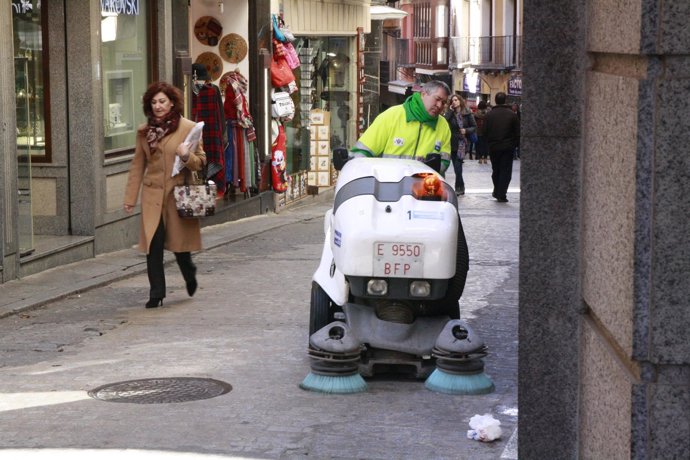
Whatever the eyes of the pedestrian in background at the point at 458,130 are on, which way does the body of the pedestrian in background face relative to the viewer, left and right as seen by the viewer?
facing the viewer

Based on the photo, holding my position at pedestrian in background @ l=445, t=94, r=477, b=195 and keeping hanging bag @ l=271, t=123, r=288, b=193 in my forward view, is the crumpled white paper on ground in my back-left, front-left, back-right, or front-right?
front-left

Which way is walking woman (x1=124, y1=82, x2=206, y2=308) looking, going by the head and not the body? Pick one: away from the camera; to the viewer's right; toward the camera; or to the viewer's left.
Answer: toward the camera

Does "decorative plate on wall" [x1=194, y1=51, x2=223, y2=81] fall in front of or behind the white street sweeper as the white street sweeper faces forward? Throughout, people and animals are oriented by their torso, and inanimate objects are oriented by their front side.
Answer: behind

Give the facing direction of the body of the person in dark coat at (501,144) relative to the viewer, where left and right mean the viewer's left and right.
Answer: facing away from the viewer

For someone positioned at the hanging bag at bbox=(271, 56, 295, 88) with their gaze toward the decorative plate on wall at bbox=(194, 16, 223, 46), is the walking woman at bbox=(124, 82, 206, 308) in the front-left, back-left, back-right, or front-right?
front-left

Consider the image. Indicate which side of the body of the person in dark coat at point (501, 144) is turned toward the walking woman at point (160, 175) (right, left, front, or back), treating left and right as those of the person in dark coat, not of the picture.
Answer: back

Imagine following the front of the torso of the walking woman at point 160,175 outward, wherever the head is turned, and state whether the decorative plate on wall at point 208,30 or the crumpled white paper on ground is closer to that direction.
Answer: the crumpled white paper on ground

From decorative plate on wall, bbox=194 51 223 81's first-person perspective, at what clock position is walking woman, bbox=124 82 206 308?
The walking woman is roughly at 12 o'clock from the decorative plate on wall.

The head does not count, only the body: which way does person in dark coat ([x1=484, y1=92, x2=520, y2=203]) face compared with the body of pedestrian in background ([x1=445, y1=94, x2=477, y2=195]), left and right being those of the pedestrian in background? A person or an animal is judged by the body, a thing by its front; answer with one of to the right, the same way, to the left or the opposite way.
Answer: the opposite way

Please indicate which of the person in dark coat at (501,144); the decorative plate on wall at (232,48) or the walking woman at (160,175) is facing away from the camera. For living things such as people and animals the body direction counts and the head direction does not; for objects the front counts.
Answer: the person in dark coat
